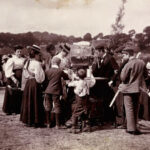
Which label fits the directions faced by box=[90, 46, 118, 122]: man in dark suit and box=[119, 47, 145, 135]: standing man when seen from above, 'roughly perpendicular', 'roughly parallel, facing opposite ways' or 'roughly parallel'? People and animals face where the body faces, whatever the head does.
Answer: roughly perpendicular

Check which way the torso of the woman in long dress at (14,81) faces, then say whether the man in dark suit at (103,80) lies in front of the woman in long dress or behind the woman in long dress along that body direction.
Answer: in front

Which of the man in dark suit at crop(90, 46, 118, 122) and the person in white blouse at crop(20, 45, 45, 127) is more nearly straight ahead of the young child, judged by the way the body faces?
the man in dark suit

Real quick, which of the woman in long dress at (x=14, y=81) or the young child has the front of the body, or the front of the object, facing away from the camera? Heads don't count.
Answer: the young child

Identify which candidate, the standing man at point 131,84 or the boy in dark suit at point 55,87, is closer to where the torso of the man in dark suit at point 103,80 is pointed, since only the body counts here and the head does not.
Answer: the boy in dark suit

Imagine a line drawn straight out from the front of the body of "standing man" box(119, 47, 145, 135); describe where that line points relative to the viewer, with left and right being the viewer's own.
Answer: facing away from the viewer and to the left of the viewer

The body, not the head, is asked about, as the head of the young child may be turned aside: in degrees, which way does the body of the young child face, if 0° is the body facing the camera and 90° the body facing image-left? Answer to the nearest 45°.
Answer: approximately 180°

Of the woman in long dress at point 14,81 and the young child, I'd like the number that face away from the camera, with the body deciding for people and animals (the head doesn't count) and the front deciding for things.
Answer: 1

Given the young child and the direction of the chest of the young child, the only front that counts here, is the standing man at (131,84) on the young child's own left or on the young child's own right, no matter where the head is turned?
on the young child's own right

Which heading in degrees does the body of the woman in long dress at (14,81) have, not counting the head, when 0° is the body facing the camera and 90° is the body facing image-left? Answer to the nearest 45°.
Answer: approximately 315°

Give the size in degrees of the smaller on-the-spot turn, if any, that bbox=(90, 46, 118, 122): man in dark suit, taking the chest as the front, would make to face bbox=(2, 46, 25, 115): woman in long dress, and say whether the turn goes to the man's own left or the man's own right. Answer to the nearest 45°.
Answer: approximately 45° to the man's own right

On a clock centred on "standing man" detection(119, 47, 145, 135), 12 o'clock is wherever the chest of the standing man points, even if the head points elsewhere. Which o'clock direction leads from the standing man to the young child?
The young child is roughly at 10 o'clock from the standing man.

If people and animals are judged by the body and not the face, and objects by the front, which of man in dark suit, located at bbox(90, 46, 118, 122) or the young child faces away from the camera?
the young child

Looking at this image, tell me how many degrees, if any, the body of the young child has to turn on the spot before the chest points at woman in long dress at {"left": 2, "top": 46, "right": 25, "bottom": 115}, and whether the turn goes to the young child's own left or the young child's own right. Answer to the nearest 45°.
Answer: approximately 45° to the young child's own left
